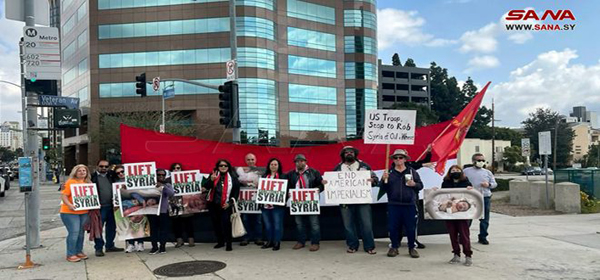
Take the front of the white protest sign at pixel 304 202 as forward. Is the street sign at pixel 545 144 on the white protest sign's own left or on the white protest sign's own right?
on the white protest sign's own left

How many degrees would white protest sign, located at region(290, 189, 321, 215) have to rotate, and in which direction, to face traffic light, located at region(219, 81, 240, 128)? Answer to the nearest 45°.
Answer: approximately 135° to its right

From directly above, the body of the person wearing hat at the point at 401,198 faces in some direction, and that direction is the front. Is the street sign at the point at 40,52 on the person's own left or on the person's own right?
on the person's own right

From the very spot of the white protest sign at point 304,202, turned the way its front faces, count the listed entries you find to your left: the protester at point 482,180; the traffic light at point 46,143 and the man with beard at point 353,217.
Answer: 2

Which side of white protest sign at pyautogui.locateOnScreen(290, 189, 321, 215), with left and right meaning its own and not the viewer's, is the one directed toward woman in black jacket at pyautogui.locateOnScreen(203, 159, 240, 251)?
right

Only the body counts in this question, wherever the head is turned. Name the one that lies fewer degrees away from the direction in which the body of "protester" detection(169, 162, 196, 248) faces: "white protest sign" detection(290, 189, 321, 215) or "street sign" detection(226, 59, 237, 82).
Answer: the white protest sign

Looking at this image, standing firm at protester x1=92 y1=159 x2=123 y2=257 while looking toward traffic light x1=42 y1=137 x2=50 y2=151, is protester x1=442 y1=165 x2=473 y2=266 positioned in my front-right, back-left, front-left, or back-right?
back-right
